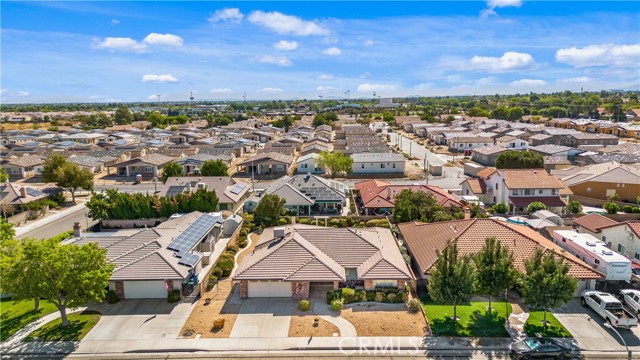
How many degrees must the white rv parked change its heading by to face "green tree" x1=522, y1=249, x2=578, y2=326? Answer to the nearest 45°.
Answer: approximately 45° to its right

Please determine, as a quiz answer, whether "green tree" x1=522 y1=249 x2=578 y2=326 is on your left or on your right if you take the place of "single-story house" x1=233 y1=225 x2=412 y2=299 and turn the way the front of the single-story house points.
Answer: on your left

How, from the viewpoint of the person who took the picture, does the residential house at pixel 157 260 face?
facing the viewer

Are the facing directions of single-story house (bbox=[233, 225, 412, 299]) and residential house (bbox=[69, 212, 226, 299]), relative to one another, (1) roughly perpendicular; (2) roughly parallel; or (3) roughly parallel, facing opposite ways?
roughly parallel

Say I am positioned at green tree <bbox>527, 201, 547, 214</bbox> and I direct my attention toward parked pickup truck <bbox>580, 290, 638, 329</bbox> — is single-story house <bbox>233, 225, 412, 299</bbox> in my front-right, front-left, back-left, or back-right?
front-right

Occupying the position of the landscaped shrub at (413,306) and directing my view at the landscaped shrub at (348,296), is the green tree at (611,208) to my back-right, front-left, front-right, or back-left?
back-right

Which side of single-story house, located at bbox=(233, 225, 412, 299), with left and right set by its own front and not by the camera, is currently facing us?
front

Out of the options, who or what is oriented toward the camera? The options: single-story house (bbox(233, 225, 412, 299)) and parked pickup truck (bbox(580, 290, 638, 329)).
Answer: the single-story house

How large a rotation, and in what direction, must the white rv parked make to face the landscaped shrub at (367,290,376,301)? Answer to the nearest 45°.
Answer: approximately 90° to its right

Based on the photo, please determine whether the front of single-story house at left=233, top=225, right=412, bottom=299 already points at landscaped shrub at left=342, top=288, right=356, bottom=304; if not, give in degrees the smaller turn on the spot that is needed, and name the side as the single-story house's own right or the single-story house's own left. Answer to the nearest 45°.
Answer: approximately 45° to the single-story house's own left

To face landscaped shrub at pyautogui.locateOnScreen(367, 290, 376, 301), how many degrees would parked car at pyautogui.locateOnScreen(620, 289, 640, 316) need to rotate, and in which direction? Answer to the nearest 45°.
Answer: approximately 90° to its left

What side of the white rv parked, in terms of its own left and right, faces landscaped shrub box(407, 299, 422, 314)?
right

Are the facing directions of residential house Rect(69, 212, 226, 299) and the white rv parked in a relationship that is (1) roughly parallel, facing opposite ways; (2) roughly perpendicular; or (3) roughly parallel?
roughly parallel

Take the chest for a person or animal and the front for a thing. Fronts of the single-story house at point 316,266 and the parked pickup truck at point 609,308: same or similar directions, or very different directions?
very different directions

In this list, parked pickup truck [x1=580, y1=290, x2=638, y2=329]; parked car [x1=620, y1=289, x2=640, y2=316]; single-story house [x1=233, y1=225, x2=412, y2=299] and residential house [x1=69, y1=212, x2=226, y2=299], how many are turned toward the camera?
2

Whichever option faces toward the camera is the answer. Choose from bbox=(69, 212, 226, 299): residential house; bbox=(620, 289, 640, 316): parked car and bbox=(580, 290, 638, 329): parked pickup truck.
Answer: the residential house
